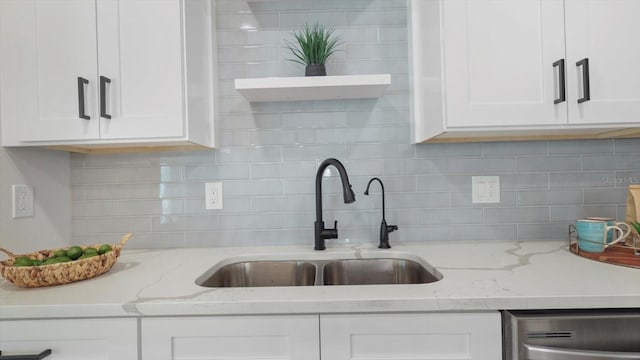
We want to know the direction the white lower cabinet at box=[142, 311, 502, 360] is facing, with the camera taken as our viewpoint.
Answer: facing the viewer

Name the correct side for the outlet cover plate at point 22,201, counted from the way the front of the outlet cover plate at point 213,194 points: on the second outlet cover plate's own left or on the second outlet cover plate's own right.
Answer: on the second outlet cover plate's own right

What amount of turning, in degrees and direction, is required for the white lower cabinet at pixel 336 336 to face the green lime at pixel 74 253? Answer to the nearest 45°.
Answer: approximately 90° to its right

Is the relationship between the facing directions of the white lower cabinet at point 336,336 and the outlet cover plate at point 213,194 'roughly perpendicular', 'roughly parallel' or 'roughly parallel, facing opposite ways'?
roughly parallel

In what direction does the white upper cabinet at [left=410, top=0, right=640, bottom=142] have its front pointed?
toward the camera

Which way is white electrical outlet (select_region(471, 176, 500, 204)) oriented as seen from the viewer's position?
toward the camera

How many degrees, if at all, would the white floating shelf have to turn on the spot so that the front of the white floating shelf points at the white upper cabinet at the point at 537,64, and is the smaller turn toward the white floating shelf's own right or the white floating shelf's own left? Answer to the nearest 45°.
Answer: approximately 90° to the white floating shelf's own left

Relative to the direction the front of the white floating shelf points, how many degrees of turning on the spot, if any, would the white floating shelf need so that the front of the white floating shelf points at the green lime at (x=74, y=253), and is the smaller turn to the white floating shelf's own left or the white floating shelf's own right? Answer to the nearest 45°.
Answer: approximately 90° to the white floating shelf's own right
